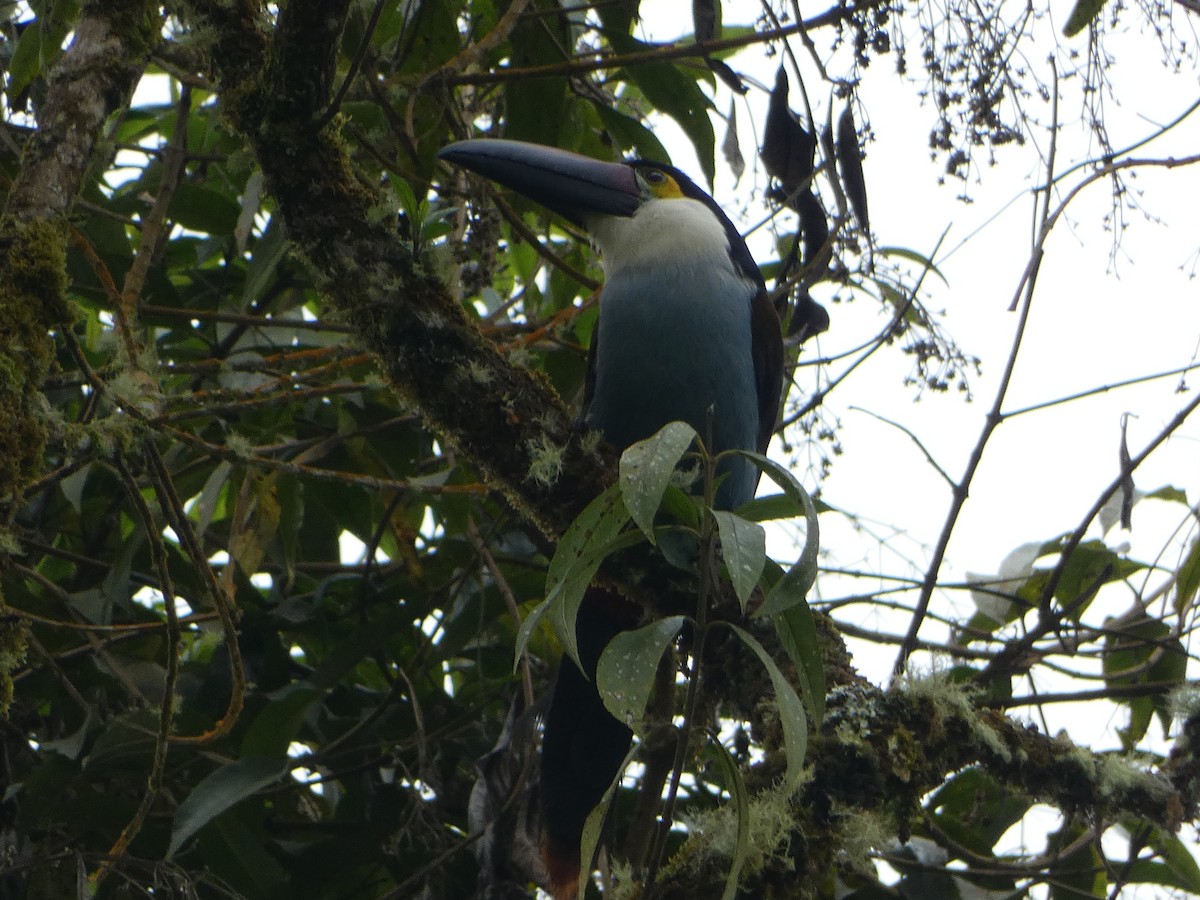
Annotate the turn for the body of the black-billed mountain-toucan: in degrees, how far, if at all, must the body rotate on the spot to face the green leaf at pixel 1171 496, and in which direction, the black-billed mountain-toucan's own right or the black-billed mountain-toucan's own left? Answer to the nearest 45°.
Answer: approximately 135° to the black-billed mountain-toucan's own left

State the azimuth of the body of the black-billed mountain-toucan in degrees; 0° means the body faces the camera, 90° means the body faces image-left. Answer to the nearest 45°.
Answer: approximately 45°

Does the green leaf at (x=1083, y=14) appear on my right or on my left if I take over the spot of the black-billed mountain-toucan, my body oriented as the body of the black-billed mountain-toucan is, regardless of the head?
on my left

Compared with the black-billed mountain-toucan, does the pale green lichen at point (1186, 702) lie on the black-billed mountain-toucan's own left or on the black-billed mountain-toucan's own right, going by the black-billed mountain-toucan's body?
on the black-billed mountain-toucan's own left

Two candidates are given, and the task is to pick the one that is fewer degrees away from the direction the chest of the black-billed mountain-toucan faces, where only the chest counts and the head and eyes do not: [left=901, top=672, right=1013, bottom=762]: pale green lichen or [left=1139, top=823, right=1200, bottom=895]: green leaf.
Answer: the pale green lichen
